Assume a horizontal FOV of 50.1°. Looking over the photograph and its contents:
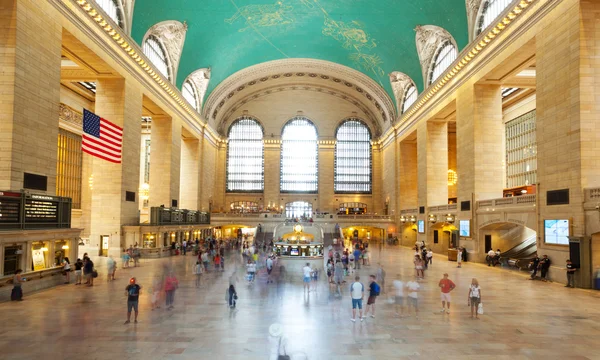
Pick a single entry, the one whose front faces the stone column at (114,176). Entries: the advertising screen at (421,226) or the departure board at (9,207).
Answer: the advertising screen

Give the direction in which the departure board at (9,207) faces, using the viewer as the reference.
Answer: facing the viewer and to the right of the viewer

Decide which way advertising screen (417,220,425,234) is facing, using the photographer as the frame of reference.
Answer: facing the viewer and to the left of the viewer

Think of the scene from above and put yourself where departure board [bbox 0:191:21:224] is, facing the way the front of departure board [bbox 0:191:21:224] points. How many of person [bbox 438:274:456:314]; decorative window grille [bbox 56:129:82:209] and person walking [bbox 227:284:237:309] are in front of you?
2

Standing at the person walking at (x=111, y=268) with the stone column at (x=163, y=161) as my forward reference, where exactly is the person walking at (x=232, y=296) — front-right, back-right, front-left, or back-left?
back-right

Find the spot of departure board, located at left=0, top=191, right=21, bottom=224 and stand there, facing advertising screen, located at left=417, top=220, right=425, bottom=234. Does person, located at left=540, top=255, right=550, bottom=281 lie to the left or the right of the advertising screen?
right

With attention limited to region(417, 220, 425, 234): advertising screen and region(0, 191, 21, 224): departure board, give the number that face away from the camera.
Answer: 0

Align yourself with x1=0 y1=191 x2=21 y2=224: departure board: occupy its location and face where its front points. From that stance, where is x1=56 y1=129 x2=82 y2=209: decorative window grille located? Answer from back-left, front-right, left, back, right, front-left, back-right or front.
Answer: back-left

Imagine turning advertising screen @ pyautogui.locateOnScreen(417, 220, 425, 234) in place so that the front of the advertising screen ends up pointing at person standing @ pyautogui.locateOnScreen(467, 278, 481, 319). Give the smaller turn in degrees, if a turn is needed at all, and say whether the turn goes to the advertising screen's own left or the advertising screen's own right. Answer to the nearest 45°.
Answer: approximately 45° to the advertising screen's own left

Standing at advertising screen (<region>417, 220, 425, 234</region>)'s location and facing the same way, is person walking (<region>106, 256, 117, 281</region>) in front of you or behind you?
in front
